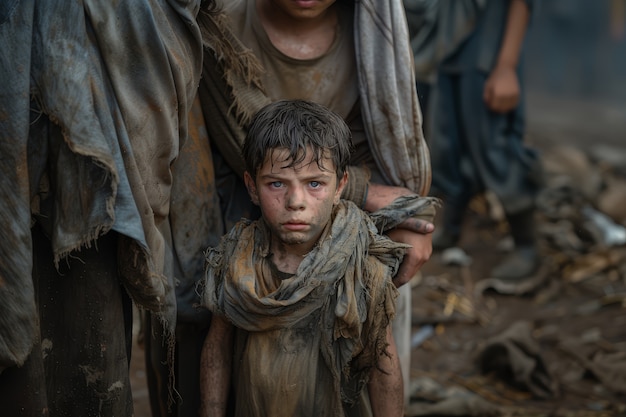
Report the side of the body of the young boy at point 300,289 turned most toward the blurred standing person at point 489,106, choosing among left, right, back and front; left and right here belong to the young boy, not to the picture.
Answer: back

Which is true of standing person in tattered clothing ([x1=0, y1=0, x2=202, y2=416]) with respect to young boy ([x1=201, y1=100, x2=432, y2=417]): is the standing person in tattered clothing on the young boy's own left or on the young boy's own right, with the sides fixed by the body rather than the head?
on the young boy's own right

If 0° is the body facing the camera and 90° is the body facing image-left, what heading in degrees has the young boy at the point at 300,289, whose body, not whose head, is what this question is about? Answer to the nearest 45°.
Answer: approximately 0°

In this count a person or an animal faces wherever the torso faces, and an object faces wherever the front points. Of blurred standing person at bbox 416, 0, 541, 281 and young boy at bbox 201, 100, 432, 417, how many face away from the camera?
0

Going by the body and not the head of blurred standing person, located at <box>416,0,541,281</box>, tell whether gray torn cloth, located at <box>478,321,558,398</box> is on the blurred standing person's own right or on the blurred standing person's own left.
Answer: on the blurred standing person's own left
